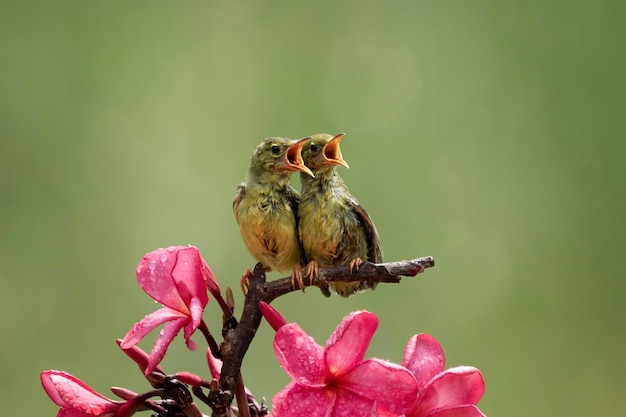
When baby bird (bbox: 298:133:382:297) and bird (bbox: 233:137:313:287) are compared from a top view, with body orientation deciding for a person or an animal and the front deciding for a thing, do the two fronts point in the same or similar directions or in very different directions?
same or similar directions

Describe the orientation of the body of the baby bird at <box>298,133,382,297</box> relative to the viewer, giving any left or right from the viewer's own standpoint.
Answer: facing the viewer

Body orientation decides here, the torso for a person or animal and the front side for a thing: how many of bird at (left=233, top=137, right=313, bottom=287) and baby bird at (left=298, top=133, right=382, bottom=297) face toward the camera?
2

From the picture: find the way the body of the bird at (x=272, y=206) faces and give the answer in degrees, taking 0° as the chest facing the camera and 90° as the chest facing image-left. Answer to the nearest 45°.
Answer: approximately 0°
